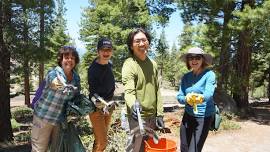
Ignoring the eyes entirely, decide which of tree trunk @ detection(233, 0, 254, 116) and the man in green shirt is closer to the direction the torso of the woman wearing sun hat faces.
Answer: the man in green shirt

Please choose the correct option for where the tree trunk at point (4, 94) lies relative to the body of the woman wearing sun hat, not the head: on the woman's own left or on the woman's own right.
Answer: on the woman's own right

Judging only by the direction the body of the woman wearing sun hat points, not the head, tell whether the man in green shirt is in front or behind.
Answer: in front

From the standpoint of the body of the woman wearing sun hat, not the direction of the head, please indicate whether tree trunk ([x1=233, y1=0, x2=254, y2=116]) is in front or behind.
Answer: behind

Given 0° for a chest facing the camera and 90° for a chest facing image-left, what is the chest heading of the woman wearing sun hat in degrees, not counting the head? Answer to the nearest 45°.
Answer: approximately 45°

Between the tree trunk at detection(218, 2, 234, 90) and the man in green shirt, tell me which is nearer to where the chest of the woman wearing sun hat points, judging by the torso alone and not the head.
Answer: the man in green shirt

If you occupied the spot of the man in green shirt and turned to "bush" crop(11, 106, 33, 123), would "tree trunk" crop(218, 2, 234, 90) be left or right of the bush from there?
right

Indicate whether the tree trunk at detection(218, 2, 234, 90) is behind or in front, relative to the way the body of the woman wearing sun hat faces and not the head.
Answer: behind
